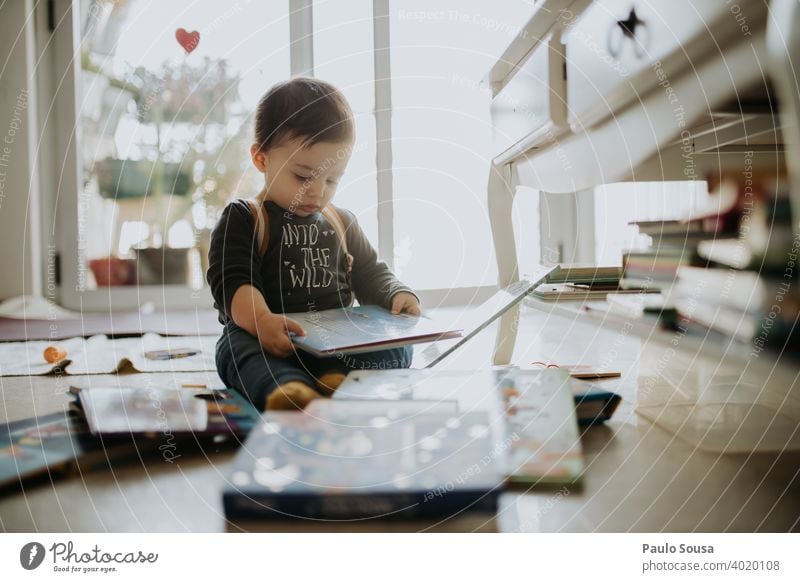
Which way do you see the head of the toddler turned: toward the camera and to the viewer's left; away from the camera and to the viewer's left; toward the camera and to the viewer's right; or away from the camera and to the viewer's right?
toward the camera and to the viewer's right

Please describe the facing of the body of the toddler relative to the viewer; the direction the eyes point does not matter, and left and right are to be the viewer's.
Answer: facing the viewer and to the right of the viewer
